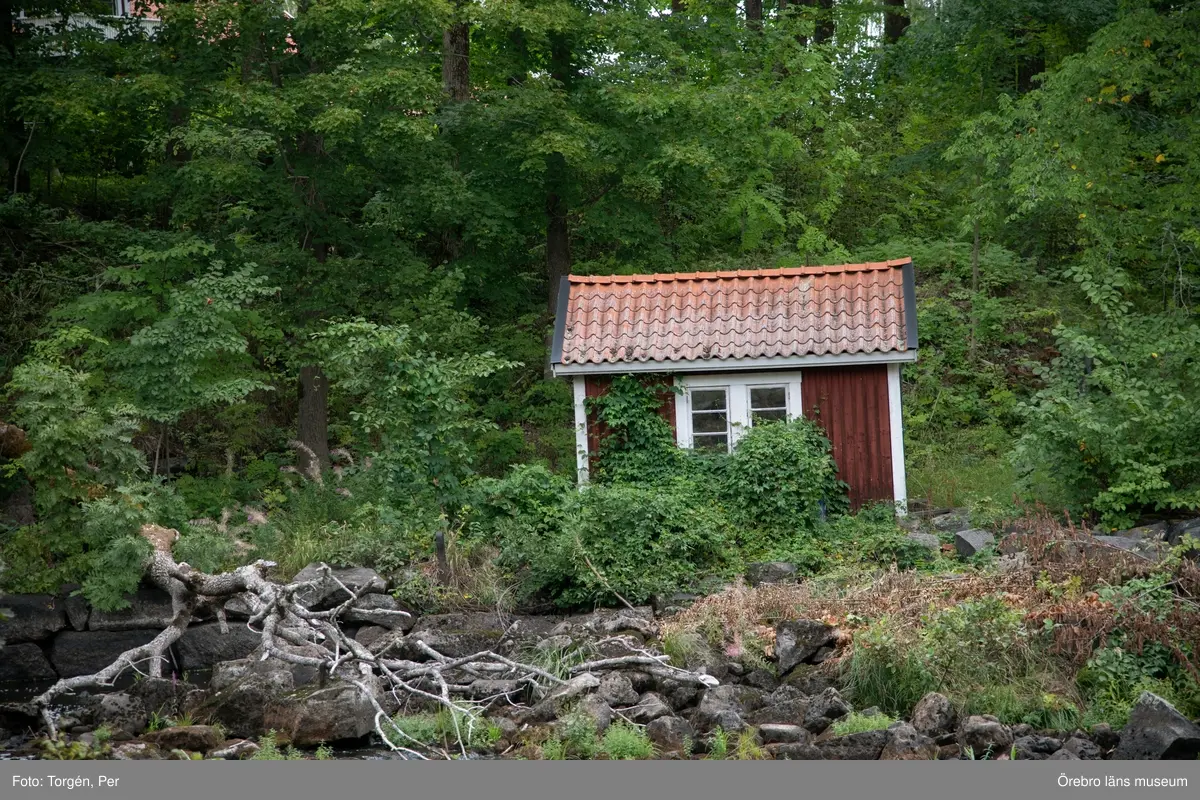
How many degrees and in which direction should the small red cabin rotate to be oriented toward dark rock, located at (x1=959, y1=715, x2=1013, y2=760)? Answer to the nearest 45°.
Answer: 0° — it already faces it

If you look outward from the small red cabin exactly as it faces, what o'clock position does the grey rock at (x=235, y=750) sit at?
The grey rock is roughly at 1 o'clock from the small red cabin.

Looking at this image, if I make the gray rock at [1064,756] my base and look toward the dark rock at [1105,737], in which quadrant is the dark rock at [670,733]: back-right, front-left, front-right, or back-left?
back-left

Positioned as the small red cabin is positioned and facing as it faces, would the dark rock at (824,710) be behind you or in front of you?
in front

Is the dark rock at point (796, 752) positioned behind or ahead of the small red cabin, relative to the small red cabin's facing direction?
ahead

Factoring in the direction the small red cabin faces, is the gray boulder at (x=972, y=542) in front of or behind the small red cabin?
in front

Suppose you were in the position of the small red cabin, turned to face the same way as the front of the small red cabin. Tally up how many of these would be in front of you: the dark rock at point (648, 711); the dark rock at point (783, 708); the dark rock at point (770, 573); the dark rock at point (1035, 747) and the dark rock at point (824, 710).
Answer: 5

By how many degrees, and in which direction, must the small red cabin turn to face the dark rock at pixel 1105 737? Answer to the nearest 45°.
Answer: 0° — it already faces it

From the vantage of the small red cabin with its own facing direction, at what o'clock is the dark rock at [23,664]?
The dark rock is roughly at 2 o'clock from the small red cabin.

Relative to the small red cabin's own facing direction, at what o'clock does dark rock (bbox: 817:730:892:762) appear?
The dark rock is roughly at 12 o'clock from the small red cabin.

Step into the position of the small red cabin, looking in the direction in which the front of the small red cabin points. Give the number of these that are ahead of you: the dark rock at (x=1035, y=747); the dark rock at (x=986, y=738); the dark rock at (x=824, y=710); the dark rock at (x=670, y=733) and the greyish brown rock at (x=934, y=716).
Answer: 5

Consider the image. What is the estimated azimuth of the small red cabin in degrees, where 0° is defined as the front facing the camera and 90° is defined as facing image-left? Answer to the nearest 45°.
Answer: approximately 0°

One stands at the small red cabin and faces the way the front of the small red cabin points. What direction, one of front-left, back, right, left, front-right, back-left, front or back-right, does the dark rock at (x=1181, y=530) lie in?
front-left

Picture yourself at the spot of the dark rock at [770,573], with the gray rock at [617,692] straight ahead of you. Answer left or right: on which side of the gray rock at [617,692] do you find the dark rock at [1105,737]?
left

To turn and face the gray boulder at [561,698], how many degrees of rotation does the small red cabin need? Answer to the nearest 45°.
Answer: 0° — it already faces it
